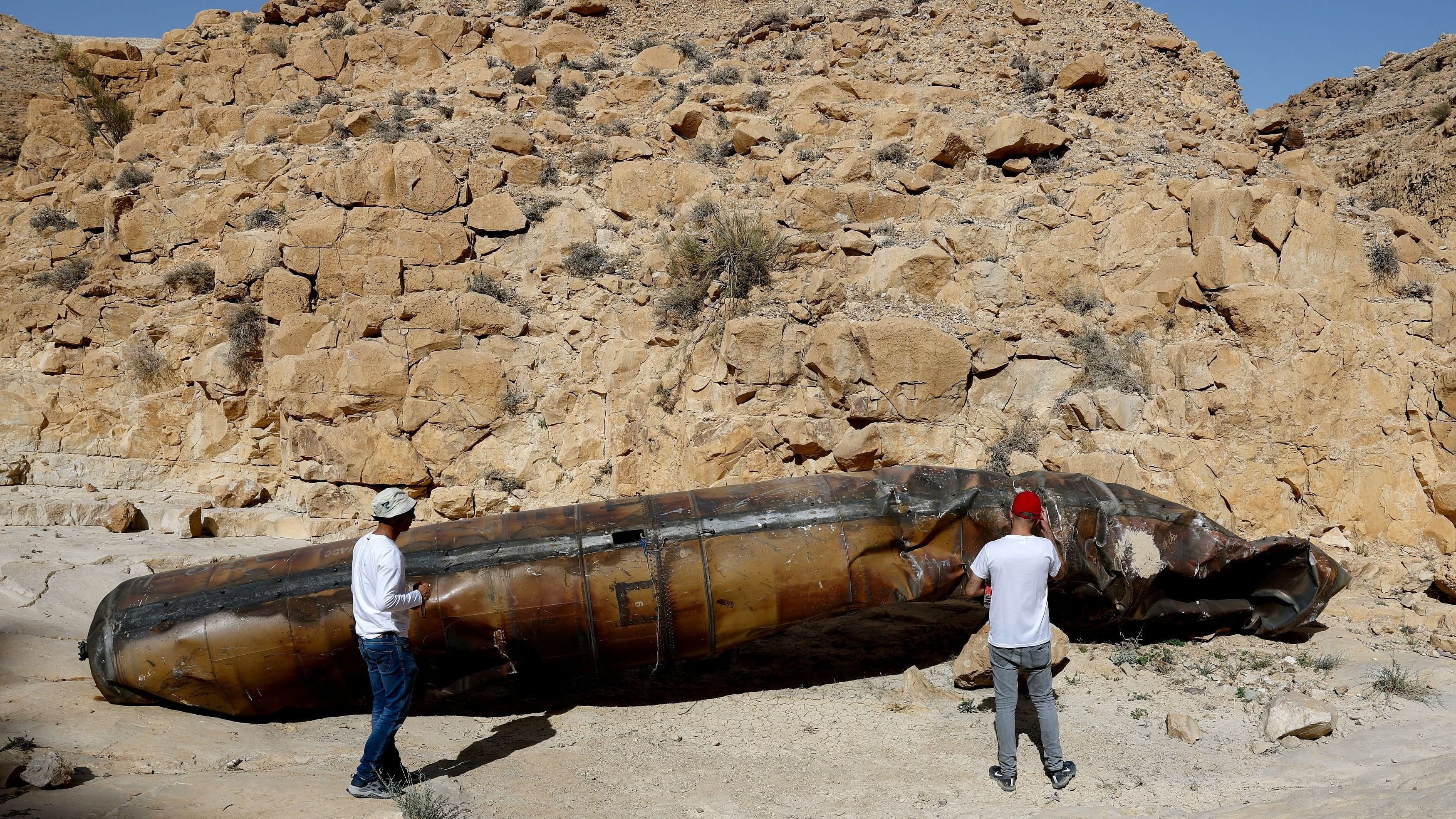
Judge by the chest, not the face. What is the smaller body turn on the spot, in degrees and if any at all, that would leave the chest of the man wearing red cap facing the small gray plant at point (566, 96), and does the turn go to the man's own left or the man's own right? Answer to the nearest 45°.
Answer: approximately 45° to the man's own left

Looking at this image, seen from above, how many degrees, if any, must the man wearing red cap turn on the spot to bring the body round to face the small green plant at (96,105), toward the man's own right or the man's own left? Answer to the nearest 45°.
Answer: approximately 45° to the man's own left

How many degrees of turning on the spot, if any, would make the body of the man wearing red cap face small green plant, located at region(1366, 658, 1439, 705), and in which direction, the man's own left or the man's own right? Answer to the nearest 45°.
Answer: approximately 45° to the man's own right

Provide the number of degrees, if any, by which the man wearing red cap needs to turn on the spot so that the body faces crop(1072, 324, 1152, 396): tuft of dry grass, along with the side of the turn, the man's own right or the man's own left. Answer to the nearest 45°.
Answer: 0° — they already face it

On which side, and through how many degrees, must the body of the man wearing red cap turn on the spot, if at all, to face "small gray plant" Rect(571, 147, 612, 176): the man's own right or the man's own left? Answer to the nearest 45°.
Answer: approximately 45° to the man's own left

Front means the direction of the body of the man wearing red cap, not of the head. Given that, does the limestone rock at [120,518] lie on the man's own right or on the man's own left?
on the man's own left

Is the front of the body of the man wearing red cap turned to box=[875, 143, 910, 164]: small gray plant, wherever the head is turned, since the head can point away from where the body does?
yes

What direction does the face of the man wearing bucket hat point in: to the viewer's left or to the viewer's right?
to the viewer's right

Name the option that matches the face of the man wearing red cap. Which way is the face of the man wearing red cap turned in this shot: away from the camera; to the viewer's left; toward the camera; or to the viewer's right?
away from the camera

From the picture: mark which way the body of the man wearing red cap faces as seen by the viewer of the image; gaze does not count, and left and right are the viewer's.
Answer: facing away from the viewer

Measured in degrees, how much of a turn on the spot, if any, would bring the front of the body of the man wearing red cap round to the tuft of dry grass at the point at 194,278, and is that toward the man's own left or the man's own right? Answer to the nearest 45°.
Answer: approximately 45° to the man's own left

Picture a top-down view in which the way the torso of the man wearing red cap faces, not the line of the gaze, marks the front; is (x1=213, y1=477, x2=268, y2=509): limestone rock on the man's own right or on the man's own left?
on the man's own left

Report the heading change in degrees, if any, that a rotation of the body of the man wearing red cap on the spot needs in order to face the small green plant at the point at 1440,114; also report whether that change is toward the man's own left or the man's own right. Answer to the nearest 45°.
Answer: approximately 45° to the man's own right
